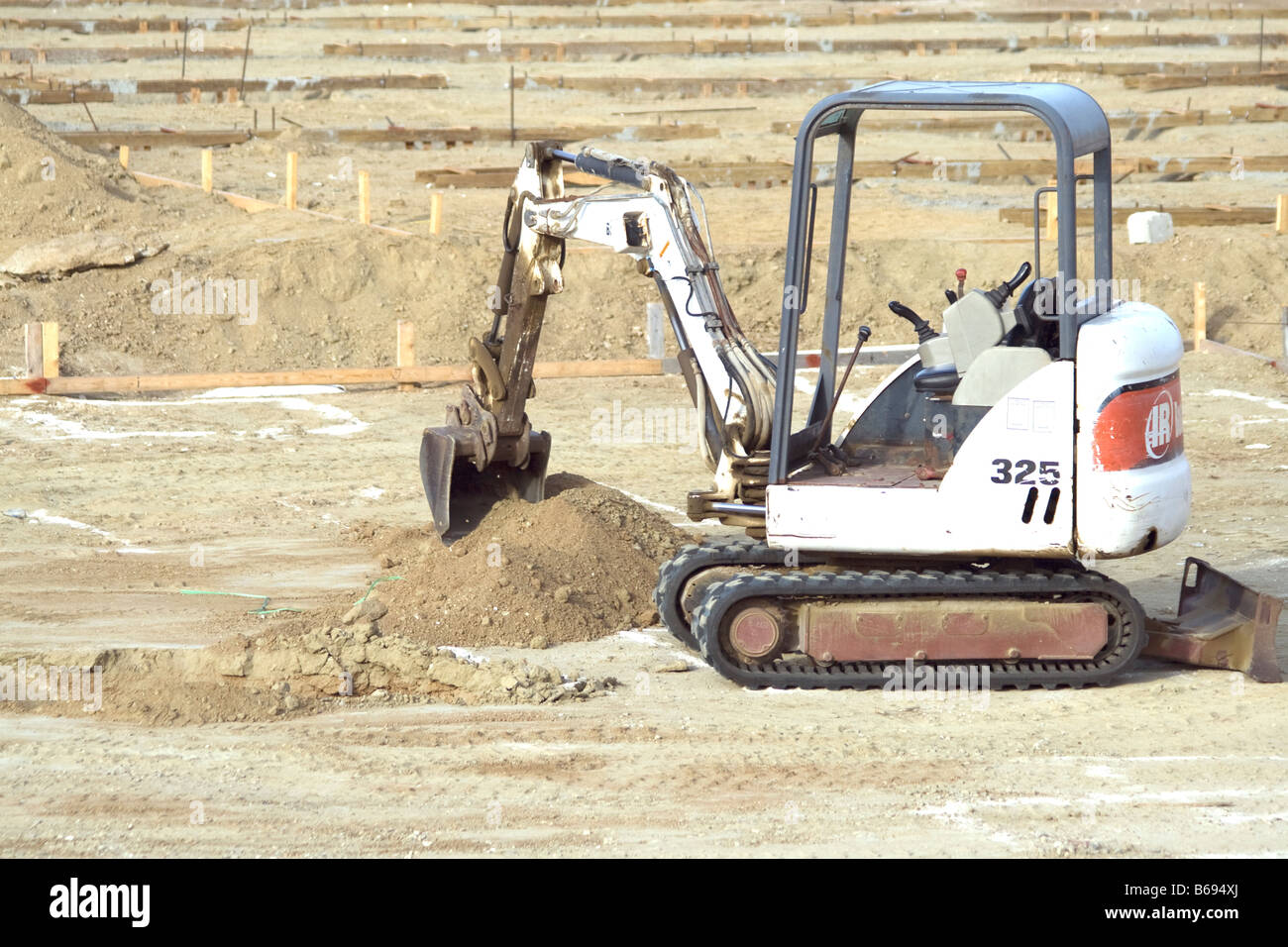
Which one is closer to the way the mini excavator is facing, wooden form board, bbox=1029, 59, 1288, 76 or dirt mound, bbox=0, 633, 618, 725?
the dirt mound

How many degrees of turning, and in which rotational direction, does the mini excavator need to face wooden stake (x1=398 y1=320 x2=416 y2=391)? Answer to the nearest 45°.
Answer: approximately 45° to its right

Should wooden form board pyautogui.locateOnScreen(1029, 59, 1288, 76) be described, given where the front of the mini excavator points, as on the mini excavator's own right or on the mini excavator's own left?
on the mini excavator's own right

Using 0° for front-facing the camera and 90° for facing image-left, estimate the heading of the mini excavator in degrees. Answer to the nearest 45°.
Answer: approximately 90°

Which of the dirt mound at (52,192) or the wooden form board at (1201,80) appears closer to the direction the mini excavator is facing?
the dirt mound

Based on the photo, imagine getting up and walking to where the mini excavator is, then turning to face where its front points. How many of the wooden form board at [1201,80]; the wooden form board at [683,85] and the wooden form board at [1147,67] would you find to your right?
3

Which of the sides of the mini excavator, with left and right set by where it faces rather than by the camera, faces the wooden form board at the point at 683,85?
right

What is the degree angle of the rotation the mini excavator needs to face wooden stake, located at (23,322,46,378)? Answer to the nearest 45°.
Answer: approximately 45° to its right

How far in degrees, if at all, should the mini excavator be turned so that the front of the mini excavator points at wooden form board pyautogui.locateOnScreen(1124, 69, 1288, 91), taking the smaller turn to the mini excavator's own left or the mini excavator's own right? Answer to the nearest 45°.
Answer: approximately 90° to the mini excavator's own right
